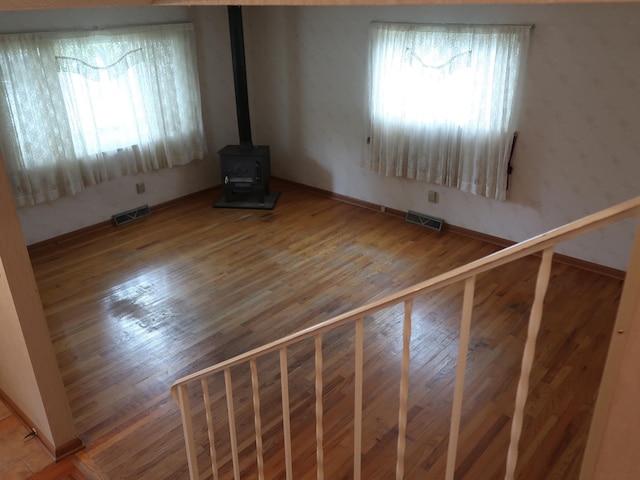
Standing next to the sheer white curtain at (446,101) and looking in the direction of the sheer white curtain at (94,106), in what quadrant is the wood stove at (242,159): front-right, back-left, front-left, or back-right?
front-right

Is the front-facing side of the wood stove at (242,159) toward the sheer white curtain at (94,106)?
no

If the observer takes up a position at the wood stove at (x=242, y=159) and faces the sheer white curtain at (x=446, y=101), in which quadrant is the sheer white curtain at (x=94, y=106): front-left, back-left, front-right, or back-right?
back-right

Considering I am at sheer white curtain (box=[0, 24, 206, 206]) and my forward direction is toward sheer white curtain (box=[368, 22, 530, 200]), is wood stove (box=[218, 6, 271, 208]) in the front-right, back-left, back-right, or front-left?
front-left

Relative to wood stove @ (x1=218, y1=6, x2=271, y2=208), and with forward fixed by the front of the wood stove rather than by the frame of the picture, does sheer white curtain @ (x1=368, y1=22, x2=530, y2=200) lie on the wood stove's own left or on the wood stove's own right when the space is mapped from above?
on the wood stove's own left

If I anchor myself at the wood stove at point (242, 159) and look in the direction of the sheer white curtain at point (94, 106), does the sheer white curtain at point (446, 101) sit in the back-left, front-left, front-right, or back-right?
back-left

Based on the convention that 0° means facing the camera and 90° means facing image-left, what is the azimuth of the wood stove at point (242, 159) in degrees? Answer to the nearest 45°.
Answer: approximately 0°
